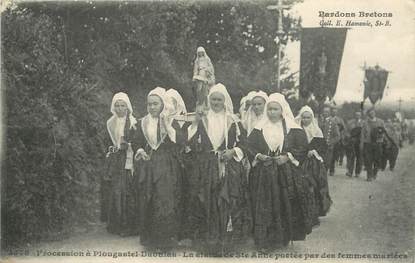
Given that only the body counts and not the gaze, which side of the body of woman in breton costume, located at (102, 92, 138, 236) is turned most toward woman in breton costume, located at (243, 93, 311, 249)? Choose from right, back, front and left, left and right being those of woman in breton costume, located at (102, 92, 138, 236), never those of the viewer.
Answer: left

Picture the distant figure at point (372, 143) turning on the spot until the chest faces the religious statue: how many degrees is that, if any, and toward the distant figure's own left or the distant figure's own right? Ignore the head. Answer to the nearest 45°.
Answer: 0° — they already face it

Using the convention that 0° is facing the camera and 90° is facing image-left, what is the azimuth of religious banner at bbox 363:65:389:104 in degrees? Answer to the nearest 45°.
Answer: approximately 0°
